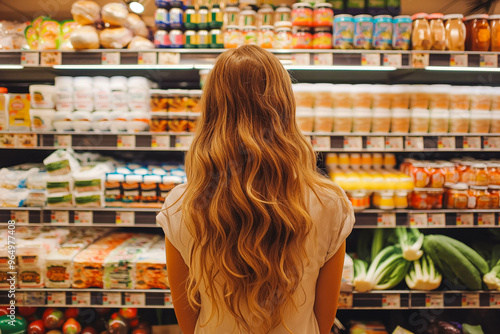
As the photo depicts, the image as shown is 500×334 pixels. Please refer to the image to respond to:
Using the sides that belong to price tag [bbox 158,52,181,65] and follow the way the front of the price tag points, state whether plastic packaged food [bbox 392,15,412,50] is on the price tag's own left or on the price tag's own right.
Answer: on the price tag's own left

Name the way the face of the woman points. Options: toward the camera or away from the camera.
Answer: away from the camera

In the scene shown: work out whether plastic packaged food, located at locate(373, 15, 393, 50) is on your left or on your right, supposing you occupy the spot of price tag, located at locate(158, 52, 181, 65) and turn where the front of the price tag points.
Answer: on your left

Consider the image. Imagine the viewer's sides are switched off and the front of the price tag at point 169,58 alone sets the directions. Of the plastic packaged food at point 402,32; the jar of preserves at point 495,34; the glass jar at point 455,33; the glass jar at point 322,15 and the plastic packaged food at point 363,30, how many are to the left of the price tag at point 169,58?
5

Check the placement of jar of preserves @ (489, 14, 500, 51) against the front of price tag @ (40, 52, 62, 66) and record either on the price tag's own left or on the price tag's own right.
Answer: on the price tag's own left

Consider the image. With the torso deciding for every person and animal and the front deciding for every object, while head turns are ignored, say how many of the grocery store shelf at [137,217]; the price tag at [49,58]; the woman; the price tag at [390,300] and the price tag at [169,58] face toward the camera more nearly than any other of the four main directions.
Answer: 4

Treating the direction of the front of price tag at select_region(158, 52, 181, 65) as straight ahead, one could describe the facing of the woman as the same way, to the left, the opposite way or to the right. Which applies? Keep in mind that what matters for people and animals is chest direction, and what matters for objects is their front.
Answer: the opposite way

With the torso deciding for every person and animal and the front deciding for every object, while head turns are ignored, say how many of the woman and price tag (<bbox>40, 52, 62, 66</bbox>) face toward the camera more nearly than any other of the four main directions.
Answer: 1

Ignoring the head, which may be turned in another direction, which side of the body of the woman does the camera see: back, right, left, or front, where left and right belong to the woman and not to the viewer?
back

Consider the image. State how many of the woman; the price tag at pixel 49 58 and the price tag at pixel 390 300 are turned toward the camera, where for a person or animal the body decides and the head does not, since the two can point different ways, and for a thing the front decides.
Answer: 2
